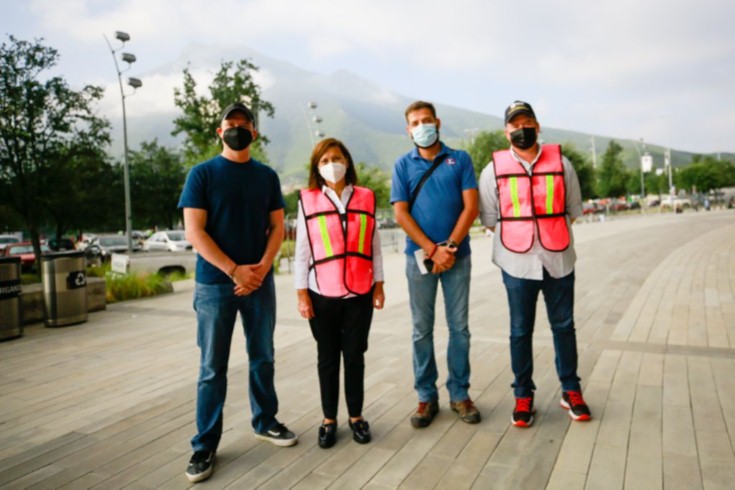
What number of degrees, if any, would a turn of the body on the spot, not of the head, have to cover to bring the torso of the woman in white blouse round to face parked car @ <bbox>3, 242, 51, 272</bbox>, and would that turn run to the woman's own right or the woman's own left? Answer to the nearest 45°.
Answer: approximately 135° to the woman's own right

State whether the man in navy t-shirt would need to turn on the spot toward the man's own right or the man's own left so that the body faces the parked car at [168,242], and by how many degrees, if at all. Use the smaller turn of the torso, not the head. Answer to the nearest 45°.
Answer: approximately 180°

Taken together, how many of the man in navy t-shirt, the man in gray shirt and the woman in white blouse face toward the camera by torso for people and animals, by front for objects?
3

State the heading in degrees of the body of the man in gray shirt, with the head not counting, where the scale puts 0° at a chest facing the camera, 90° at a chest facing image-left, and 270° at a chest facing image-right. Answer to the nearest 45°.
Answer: approximately 0°
